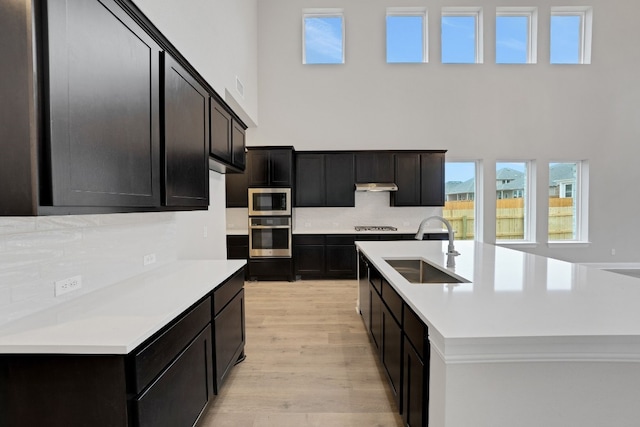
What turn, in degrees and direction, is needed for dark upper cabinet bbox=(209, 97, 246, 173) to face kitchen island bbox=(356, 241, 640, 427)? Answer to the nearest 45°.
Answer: approximately 45° to its right

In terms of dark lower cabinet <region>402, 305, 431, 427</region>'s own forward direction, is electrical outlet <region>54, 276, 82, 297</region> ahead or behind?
ahead

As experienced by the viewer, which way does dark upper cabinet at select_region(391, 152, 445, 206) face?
facing the viewer

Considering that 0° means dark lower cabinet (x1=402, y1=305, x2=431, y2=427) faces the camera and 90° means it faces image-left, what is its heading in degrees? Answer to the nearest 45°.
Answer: approximately 90°

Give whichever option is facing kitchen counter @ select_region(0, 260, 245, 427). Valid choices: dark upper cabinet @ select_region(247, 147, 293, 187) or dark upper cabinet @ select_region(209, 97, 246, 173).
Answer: dark upper cabinet @ select_region(247, 147, 293, 187)

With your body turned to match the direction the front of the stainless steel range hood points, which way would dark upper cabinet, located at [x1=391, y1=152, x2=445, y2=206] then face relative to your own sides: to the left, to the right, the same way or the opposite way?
the same way

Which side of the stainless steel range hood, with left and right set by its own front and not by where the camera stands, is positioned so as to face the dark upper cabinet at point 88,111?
front

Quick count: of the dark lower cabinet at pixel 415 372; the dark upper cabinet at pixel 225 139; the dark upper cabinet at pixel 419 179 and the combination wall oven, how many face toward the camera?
2

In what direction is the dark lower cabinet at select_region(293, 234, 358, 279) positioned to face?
toward the camera

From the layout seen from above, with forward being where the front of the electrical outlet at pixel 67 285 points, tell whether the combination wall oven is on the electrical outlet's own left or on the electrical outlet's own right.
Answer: on the electrical outlet's own left

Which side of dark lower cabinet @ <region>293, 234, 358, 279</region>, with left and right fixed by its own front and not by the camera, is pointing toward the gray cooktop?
left

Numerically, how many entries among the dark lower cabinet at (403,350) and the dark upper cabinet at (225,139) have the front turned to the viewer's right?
1

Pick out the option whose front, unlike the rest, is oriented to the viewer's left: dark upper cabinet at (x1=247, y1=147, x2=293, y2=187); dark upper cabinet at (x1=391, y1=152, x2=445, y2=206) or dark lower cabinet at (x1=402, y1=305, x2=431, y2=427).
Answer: the dark lower cabinet

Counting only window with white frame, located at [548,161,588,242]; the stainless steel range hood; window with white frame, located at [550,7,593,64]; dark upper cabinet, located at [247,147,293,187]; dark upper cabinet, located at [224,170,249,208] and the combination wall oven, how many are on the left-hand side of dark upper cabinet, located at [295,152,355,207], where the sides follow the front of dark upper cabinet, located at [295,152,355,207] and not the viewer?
3

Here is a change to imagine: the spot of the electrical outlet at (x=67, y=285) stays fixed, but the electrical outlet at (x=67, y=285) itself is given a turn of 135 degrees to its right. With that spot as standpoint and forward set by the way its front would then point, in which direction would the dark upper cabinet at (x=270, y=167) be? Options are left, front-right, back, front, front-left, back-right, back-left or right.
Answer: back-right

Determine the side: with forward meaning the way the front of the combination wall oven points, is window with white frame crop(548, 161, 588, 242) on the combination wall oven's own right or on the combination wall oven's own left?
on the combination wall oven's own left

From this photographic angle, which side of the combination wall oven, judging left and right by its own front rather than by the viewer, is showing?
front

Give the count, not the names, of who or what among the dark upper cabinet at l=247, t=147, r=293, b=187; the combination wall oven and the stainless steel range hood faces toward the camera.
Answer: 3
